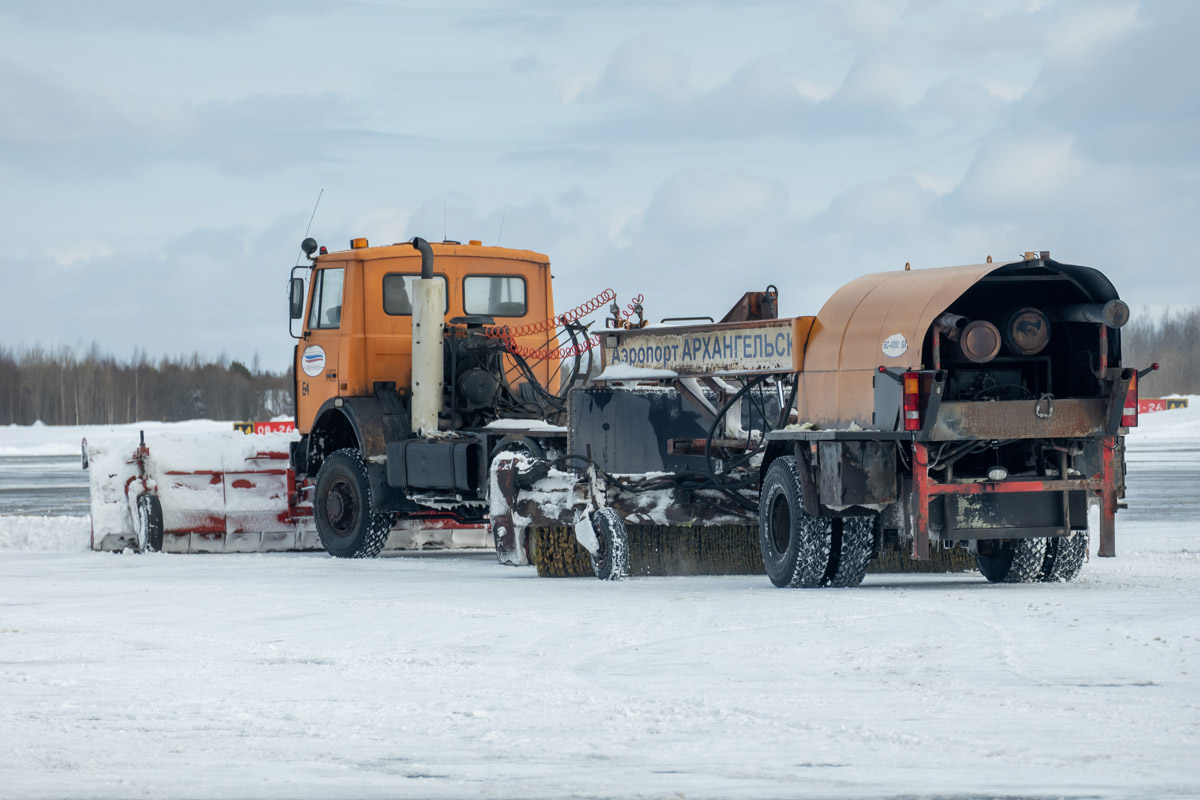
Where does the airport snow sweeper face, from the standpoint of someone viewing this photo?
facing away from the viewer and to the left of the viewer

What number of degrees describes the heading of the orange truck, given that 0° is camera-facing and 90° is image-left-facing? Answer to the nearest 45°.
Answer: approximately 135°
